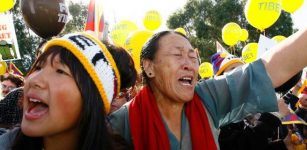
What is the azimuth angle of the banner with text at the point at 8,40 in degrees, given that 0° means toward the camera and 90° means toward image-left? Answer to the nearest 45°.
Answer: approximately 0°

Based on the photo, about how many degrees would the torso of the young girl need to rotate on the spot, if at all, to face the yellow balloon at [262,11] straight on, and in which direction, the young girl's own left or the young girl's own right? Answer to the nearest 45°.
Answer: approximately 180°

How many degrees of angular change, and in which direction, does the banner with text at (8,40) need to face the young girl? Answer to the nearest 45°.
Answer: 0° — it already faces them

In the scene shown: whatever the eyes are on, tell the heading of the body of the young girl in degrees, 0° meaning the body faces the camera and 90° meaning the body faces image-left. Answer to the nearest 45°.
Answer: approximately 45°

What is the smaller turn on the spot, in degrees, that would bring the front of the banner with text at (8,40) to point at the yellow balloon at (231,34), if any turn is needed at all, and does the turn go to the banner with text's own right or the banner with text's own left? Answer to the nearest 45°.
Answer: approximately 90° to the banner with text's own left

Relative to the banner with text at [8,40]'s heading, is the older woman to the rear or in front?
in front

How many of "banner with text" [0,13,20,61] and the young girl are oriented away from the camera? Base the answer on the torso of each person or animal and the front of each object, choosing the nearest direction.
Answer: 0

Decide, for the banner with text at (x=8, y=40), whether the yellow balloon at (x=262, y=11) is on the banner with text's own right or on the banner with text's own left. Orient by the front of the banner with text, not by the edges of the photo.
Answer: on the banner with text's own left

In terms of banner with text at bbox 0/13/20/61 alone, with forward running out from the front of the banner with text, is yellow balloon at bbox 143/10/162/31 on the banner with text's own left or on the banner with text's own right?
on the banner with text's own left

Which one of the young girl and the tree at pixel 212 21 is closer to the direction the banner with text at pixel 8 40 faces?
the young girl
